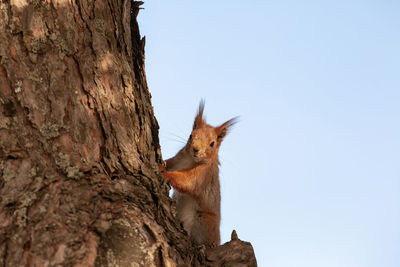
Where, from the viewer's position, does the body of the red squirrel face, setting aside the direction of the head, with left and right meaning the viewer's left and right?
facing the viewer and to the left of the viewer
